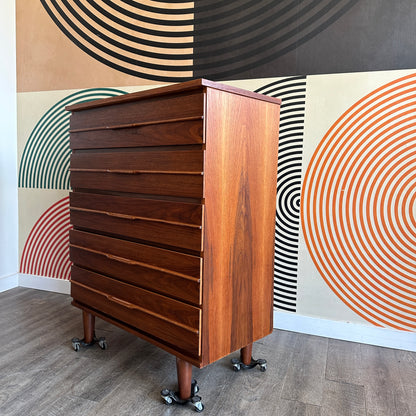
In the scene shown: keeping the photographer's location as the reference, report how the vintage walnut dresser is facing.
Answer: facing the viewer and to the left of the viewer
